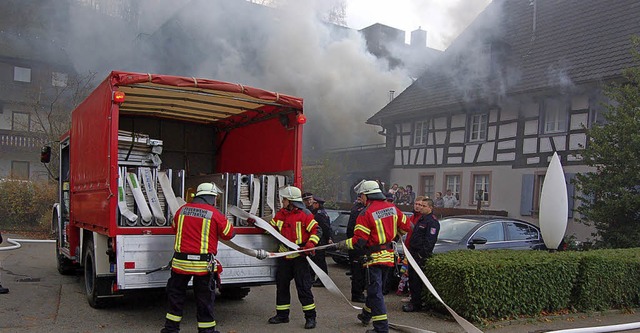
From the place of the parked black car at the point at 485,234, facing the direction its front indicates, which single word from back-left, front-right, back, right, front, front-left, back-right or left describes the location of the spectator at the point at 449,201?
back-right

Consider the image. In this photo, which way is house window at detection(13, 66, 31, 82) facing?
toward the camera

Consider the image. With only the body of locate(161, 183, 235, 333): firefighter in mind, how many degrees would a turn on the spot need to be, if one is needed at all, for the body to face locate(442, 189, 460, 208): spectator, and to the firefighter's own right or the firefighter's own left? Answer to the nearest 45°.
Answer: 0° — they already face them

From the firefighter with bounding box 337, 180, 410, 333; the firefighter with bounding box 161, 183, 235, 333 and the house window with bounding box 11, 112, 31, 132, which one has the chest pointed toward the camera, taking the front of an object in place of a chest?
the house window

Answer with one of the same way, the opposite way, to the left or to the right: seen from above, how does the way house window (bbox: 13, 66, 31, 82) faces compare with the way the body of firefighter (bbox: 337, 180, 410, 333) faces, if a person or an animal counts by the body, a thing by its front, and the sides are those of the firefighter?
the opposite way

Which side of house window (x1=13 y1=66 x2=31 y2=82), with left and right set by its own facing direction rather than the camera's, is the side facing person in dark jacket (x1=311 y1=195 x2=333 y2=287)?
front

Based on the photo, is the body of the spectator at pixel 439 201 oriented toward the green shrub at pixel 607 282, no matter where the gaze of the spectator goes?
no

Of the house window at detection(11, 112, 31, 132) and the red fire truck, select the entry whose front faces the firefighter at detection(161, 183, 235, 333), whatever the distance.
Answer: the house window

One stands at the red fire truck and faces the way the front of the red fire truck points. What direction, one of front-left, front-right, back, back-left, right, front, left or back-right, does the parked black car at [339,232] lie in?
right

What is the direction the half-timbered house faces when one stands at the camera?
facing the viewer and to the left of the viewer

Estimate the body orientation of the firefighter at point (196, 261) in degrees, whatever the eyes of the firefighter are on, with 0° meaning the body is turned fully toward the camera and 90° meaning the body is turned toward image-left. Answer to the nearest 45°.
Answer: approximately 225°

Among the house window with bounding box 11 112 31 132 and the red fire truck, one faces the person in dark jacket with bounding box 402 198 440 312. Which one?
the house window

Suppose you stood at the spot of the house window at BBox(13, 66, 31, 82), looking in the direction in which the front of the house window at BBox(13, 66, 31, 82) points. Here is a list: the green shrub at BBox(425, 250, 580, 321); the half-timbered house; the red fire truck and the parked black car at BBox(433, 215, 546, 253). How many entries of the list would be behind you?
0

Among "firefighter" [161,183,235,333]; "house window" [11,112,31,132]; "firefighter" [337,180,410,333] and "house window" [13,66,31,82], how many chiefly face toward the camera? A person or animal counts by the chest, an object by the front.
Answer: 2

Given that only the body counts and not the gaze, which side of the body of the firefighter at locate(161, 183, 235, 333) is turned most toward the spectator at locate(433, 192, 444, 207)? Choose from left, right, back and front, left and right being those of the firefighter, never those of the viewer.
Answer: front

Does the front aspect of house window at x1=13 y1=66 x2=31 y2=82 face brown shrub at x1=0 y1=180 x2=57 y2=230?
yes

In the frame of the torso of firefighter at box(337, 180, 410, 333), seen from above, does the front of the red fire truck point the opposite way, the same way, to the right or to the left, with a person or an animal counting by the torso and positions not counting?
the same way
